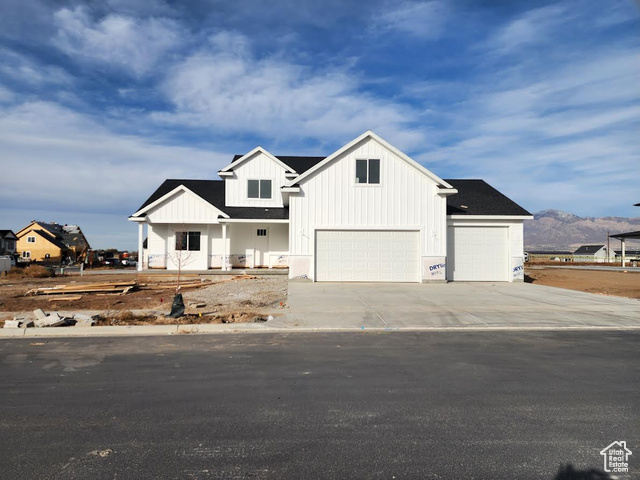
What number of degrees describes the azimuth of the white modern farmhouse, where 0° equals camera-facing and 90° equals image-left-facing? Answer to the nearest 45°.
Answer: approximately 0°
